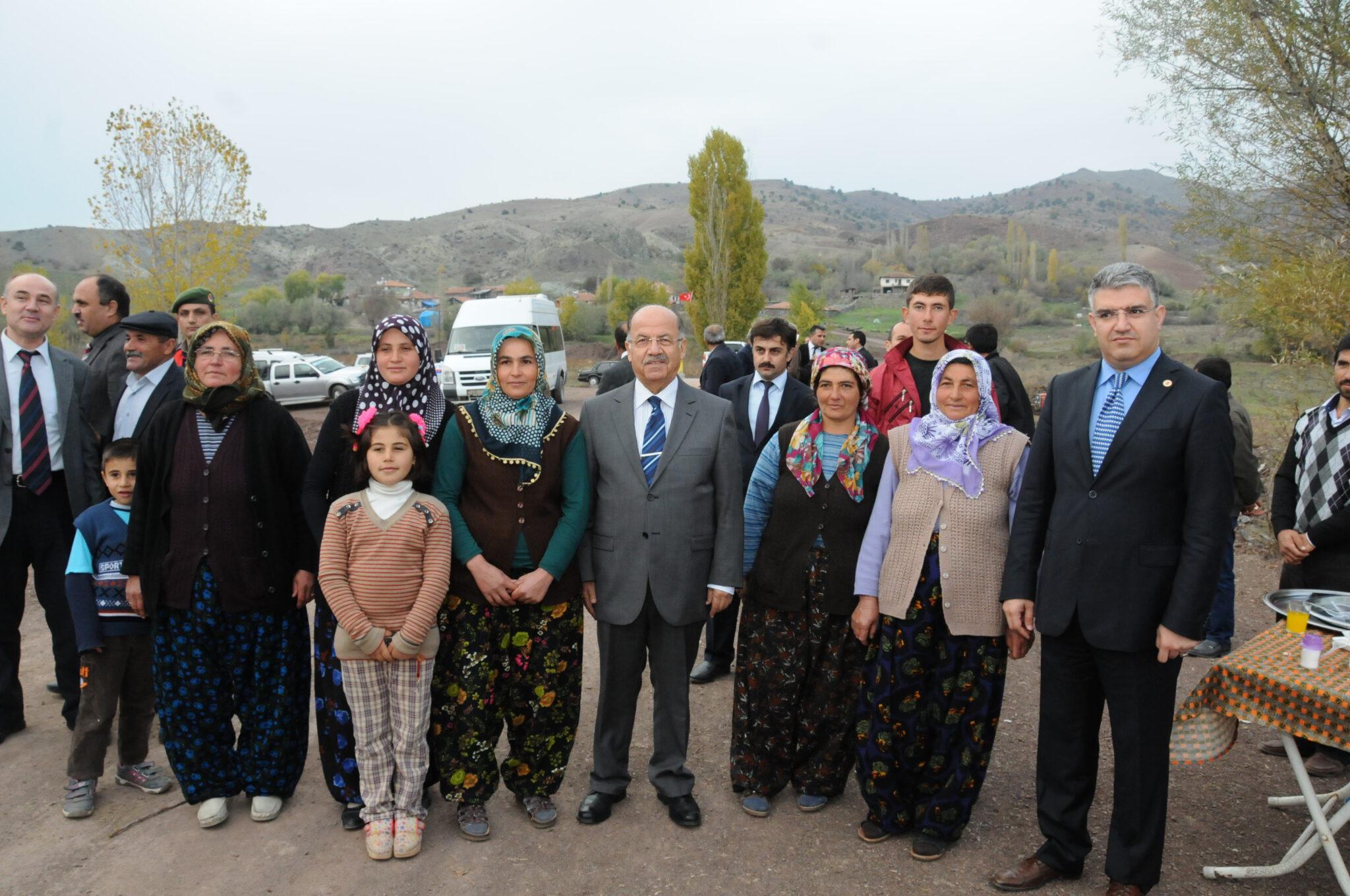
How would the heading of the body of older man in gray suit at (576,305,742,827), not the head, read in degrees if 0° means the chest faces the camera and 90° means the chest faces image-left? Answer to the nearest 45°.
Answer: approximately 0°

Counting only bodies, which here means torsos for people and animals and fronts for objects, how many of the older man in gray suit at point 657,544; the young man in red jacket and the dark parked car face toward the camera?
2

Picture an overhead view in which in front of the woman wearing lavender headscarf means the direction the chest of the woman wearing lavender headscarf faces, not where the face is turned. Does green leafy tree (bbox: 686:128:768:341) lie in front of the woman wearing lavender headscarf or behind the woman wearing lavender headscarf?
behind

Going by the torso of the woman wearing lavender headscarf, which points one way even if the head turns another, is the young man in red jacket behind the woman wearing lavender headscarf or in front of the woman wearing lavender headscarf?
behind

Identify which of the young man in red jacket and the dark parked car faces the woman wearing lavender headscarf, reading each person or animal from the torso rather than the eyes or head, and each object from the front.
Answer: the young man in red jacket

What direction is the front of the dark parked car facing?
to the viewer's left

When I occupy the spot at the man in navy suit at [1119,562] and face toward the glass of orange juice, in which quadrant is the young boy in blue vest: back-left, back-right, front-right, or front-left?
back-left

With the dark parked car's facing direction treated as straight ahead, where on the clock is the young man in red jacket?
The young man in red jacket is roughly at 9 o'clock from the dark parked car.
